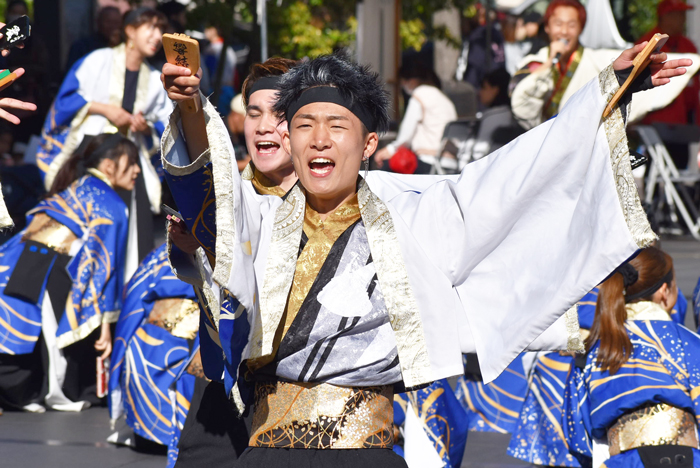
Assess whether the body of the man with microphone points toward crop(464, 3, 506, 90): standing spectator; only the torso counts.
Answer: no

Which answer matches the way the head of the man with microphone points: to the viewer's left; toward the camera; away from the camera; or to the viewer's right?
toward the camera

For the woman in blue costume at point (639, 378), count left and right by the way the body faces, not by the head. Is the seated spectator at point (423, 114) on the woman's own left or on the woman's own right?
on the woman's own left

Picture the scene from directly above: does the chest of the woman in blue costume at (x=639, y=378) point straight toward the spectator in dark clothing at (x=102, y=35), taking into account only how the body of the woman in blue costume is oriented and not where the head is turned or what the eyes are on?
no

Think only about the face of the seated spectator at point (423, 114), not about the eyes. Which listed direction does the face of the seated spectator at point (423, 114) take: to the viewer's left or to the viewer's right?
to the viewer's left

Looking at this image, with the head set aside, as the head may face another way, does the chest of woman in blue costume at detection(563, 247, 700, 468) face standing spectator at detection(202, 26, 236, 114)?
no

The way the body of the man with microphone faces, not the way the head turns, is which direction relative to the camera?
toward the camera

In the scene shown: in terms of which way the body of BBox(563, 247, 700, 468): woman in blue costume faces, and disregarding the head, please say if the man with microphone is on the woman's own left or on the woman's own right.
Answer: on the woman's own left
